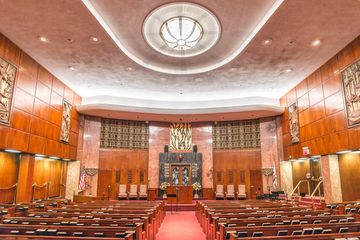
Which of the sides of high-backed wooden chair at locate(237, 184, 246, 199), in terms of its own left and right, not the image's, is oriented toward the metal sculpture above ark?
right

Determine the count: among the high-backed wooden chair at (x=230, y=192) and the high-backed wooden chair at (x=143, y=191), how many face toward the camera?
2

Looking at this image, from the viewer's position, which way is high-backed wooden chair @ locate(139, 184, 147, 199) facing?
facing the viewer

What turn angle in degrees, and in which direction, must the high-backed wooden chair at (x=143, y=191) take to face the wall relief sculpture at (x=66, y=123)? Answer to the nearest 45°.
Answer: approximately 45° to its right

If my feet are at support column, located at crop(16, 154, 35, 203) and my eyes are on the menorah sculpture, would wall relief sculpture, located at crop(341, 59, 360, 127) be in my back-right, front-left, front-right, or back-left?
front-right

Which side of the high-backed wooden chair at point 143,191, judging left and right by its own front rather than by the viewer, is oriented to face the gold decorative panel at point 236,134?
left

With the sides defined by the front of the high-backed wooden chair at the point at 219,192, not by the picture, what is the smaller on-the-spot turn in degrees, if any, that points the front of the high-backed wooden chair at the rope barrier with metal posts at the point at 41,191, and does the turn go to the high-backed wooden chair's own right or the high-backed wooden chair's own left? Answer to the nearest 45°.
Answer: approximately 45° to the high-backed wooden chair's own right

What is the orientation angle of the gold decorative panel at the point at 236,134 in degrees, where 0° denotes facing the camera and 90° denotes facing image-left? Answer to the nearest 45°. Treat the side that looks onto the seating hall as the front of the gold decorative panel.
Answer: approximately 0°

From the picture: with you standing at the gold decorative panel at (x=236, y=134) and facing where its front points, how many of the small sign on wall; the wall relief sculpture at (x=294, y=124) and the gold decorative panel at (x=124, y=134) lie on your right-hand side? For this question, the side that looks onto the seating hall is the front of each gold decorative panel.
1

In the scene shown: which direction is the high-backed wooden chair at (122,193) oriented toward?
toward the camera

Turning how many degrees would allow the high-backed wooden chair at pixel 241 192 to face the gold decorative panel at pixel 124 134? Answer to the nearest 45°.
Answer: approximately 90° to its right

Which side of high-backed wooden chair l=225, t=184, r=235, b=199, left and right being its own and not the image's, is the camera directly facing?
front

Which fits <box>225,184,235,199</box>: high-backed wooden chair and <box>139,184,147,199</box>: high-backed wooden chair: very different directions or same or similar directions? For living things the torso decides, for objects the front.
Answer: same or similar directions

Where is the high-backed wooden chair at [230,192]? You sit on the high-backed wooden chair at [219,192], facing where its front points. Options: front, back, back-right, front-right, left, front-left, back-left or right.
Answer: left

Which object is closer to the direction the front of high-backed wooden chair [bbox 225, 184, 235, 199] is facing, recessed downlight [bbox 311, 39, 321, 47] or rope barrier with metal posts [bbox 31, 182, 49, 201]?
the recessed downlight

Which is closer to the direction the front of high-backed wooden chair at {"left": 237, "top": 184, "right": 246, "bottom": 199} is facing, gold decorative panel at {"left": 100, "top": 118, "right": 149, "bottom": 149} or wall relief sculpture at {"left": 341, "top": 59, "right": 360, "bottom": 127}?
the wall relief sculpture

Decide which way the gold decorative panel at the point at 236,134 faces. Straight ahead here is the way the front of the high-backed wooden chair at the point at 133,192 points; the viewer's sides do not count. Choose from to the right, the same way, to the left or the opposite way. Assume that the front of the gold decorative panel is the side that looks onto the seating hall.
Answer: the same way

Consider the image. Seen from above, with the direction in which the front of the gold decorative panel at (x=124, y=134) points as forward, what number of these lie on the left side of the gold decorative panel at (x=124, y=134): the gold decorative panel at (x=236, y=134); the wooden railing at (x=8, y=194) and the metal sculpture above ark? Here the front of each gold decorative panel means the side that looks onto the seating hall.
2
